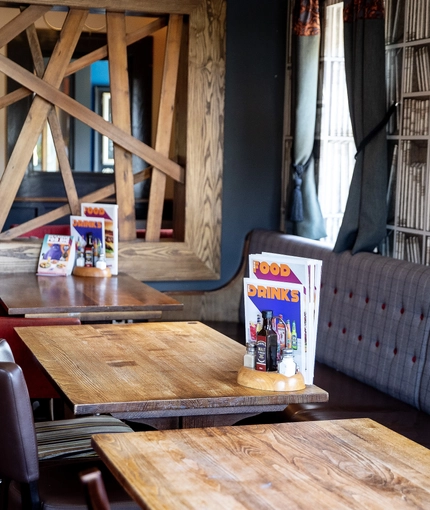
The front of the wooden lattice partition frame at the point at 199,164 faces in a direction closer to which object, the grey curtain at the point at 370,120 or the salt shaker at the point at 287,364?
the salt shaker

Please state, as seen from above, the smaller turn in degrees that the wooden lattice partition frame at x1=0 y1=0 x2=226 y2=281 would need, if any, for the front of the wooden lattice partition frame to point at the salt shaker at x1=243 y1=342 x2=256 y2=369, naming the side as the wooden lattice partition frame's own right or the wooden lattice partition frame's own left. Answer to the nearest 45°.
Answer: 0° — it already faces it

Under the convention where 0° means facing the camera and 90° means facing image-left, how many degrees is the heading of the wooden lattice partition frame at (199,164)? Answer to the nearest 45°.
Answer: approximately 0°

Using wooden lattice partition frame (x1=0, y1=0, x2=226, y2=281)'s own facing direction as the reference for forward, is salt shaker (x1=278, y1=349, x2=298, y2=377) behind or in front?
in front

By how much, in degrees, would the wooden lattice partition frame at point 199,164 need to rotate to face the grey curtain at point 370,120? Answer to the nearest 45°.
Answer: approximately 45° to its left

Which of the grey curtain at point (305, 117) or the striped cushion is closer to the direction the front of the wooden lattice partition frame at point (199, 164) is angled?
the striped cushion
